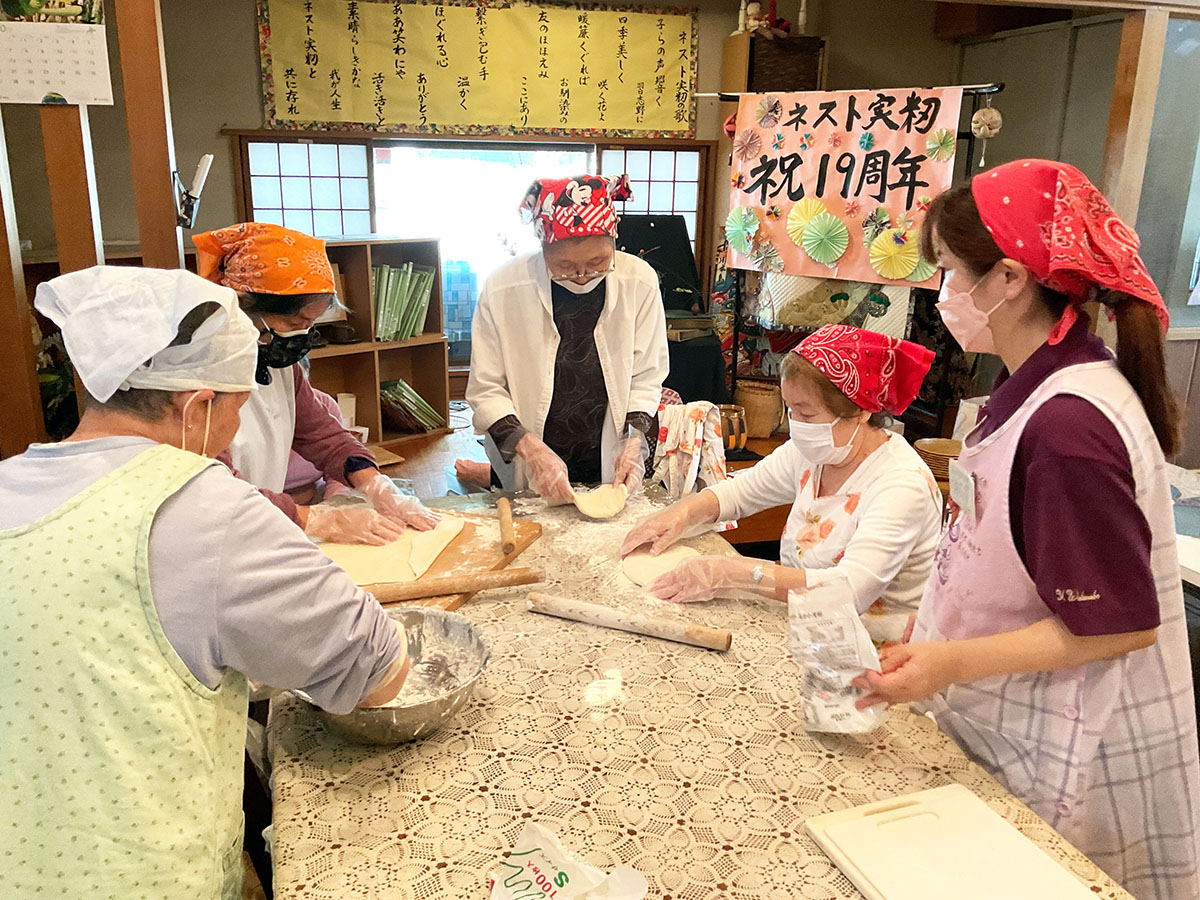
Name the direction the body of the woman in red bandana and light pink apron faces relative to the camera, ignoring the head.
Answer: to the viewer's left

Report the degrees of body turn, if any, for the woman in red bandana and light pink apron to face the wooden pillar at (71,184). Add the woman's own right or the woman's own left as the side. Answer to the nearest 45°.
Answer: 0° — they already face it

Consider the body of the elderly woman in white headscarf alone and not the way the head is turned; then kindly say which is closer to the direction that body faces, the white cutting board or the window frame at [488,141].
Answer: the window frame

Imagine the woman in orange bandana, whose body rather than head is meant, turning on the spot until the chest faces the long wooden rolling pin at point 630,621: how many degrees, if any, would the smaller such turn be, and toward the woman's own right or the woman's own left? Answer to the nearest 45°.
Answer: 0° — they already face it

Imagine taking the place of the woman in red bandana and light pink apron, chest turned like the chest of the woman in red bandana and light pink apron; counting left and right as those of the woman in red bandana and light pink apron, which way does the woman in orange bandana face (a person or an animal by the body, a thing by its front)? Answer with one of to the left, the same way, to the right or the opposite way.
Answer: the opposite way

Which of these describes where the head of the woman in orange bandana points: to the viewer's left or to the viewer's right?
to the viewer's right

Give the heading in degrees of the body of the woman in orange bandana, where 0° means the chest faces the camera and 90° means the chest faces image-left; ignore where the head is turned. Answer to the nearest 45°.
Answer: approximately 315°

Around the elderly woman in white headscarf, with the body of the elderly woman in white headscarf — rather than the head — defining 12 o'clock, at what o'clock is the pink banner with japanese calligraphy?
The pink banner with japanese calligraphy is roughly at 12 o'clock from the elderly woman in white headscarf.

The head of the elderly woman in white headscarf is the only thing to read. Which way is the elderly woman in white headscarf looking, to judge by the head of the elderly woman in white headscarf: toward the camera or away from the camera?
away from the camera

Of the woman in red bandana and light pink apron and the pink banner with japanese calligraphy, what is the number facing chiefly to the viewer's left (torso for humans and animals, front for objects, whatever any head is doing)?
1

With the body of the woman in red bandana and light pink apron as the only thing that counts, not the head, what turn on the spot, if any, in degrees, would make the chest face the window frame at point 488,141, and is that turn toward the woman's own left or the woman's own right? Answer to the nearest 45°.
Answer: approximately 45° to the woman's own right

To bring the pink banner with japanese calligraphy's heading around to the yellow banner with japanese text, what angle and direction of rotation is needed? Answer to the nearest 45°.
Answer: approximately 135° to its right
